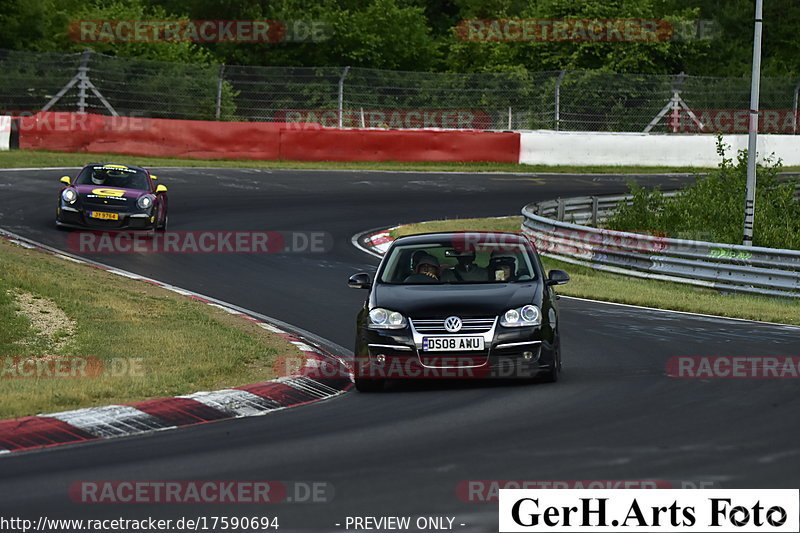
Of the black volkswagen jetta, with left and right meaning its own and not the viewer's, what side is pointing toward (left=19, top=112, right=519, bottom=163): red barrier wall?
back

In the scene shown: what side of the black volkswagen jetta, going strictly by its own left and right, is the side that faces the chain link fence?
back

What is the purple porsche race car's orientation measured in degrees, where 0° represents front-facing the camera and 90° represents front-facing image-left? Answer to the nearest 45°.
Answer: approximately 0°

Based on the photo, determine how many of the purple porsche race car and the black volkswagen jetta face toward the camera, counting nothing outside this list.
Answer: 2

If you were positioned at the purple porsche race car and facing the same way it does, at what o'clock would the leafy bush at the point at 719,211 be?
The leafy bush is roughly at 9 o'clock from the purple porsche race car.

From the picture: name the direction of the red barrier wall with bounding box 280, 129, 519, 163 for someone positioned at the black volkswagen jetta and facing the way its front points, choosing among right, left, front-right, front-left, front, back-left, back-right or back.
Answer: back

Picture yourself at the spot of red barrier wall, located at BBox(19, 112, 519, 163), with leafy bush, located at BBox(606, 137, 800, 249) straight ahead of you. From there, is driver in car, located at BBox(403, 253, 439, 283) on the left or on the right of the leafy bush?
right
